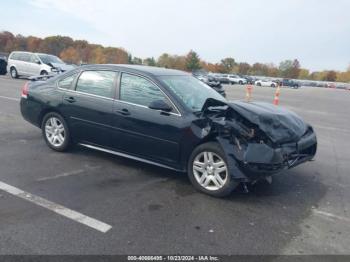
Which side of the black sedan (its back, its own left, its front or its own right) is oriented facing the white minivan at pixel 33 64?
back

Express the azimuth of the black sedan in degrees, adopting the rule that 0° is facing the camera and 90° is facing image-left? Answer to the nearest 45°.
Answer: approximately 315°

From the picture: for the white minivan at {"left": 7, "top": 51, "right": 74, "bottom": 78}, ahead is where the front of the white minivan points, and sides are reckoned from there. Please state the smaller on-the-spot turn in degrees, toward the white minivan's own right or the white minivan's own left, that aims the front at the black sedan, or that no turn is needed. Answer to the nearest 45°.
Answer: approximately 45° to the white minivan's own right

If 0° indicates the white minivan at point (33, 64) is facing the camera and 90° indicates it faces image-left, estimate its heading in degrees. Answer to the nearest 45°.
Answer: approximately 315°
